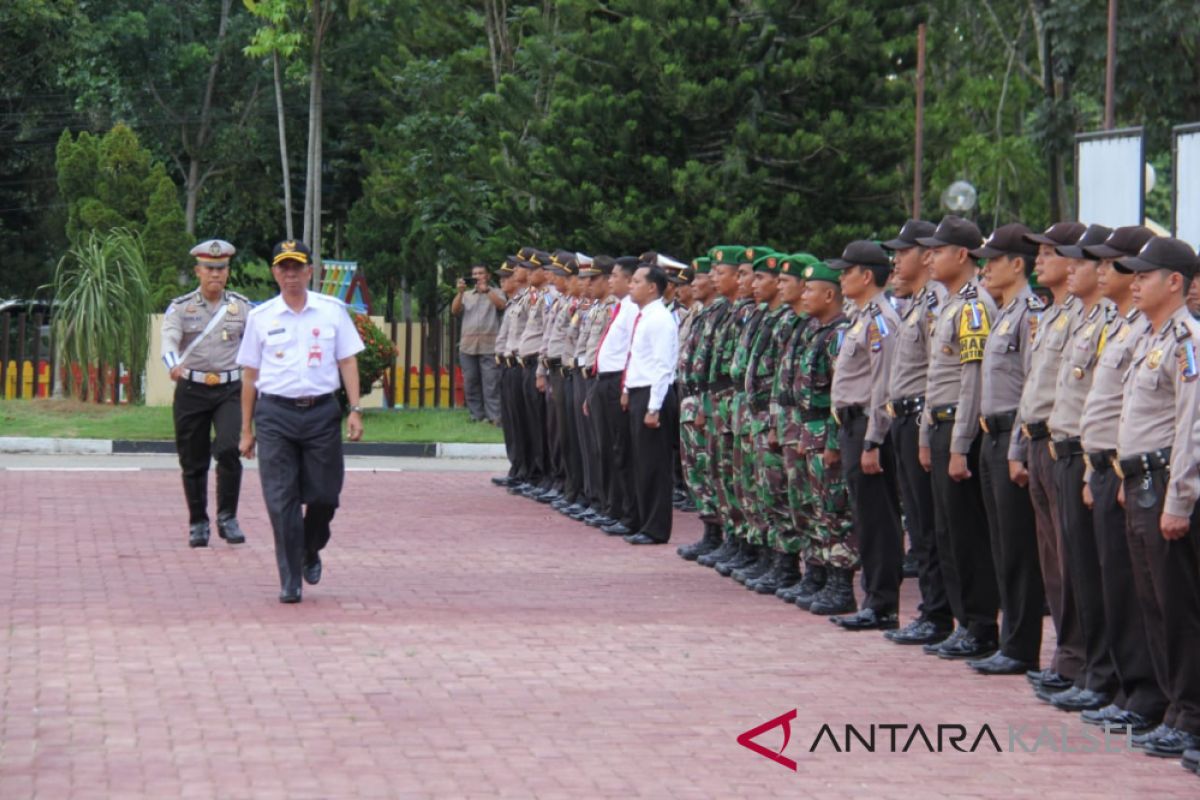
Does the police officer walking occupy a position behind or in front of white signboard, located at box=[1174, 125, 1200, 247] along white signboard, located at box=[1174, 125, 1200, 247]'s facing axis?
in front

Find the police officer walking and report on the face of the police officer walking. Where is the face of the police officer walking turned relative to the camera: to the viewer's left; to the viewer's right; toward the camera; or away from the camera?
toward the camera

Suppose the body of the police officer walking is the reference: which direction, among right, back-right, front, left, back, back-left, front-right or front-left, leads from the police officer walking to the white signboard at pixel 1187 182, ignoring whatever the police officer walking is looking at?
left

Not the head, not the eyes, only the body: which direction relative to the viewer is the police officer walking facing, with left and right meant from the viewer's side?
facing the viewer

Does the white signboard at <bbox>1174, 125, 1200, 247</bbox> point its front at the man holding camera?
no

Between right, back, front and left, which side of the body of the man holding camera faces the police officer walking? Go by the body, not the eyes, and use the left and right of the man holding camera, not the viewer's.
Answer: front

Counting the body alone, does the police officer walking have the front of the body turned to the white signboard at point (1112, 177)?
no

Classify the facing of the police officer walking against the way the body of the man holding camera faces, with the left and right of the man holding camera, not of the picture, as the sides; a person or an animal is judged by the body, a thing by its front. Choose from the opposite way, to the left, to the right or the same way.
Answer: the same way

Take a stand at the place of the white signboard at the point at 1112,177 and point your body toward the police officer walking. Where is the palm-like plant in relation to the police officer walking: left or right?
right

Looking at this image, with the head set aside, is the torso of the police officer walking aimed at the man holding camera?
no

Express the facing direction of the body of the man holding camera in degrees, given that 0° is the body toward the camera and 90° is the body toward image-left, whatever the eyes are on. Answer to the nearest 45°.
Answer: approximately 0°
